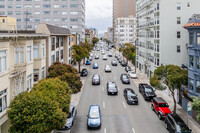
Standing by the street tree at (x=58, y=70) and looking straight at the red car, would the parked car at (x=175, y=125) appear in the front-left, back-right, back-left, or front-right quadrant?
front-right

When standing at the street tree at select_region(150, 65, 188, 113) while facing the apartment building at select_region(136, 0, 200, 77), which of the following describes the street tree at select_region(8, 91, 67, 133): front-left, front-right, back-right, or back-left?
back-left

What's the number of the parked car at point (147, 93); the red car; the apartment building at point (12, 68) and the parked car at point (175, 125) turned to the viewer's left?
0

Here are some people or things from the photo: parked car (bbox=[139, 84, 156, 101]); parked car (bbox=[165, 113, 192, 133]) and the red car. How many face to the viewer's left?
0

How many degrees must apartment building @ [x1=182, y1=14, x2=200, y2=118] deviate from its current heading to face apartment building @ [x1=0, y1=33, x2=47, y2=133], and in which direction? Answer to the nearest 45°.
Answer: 0° — it already faces it

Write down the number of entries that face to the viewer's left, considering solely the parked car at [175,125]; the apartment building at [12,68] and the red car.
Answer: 0

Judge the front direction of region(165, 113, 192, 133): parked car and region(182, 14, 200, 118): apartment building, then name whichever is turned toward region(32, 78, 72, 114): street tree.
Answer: the apartment building

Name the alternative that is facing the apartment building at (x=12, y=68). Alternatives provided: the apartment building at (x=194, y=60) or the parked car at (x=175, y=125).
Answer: the apartment building at (x=194, y=60)
